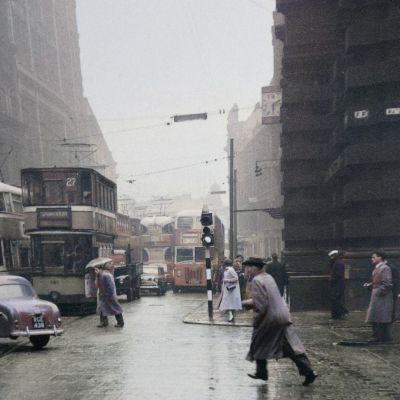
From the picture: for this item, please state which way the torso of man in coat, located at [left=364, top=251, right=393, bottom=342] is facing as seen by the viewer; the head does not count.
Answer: to the viewer's left

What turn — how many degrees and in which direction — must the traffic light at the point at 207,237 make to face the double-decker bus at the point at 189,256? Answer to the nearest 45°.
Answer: approximately 180°

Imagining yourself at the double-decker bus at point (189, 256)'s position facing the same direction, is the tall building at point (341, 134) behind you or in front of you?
in front

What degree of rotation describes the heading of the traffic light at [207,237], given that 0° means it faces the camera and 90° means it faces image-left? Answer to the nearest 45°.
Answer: approximately 0°

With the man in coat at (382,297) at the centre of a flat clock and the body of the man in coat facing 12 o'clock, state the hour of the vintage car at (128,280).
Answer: The vintage car is roughly at 2 o'clock from the man in coat.

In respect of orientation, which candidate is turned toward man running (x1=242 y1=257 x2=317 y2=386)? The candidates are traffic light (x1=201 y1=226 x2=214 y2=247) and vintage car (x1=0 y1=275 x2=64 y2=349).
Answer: the traffic light

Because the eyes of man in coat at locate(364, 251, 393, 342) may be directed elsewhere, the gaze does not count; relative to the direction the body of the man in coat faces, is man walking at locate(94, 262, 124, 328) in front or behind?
in front
